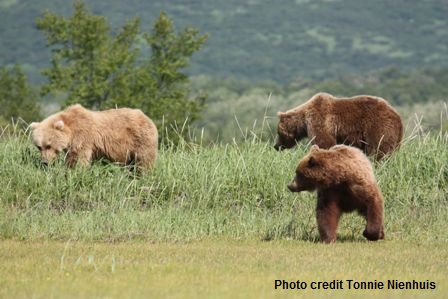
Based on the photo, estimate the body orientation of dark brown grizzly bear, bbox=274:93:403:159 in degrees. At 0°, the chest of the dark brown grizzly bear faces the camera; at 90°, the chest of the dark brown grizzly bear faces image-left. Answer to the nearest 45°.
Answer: approximately 90°

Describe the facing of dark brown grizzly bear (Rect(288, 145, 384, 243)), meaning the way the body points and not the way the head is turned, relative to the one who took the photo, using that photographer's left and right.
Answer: facing the viewer and to the left of the viewer

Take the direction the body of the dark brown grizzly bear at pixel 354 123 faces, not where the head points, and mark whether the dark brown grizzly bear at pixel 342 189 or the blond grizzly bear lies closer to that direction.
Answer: the blond grizzly bear

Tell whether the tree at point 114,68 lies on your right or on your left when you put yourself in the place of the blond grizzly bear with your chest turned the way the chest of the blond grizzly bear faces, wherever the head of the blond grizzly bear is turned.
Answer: on your right

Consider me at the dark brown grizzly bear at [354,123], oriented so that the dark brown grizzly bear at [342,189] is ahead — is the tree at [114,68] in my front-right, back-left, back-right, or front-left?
back-right

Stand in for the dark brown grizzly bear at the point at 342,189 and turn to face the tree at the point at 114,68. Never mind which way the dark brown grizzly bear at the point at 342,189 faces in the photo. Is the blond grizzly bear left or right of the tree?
left

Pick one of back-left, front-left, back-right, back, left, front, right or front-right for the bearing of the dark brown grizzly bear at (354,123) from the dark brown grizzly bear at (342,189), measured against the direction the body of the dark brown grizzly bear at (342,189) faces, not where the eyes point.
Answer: back-right

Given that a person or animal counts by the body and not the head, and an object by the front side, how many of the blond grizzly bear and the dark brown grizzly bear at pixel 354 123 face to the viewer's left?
2

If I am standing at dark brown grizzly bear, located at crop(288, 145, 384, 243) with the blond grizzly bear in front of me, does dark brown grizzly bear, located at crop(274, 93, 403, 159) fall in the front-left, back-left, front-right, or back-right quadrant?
front-right

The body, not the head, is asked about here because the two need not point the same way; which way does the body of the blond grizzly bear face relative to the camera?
to the viewer's left

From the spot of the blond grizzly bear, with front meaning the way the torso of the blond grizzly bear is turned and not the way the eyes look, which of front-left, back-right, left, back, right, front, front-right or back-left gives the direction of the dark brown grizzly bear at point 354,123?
back
